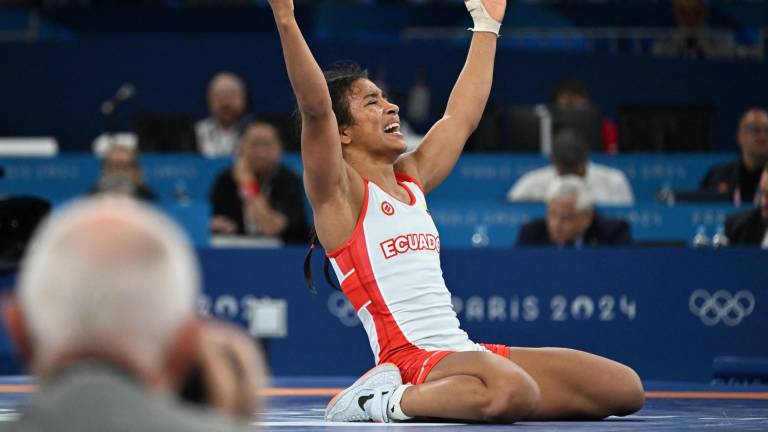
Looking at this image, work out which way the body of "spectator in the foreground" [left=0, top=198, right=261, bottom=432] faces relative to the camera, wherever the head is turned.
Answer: away from the camera

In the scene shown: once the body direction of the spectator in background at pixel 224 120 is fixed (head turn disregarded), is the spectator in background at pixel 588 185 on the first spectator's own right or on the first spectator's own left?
on the first spectator's own left

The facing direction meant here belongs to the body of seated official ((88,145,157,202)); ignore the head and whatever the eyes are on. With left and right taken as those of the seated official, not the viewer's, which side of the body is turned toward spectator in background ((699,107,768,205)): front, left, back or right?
left

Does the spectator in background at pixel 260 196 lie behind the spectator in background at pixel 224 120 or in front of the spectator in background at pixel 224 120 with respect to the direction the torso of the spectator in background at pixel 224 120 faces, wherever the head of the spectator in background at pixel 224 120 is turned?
in front

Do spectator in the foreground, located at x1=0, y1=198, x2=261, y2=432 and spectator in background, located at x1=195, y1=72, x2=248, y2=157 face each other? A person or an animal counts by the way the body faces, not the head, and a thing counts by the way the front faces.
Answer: yes

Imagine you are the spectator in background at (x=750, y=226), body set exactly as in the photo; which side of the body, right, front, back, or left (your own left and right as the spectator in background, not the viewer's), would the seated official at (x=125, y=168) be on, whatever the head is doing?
right
